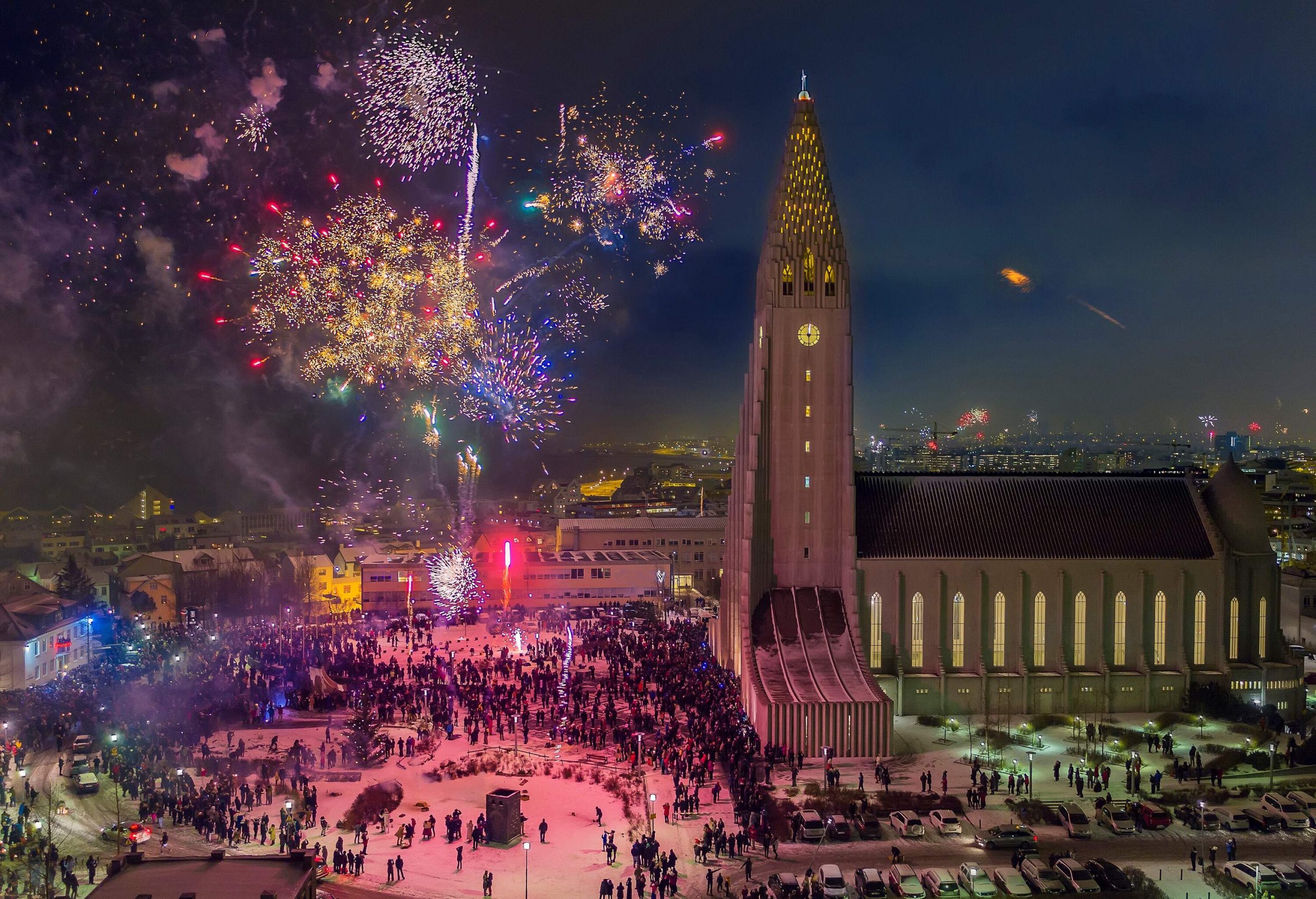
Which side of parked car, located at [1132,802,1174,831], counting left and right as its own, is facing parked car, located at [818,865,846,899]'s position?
left

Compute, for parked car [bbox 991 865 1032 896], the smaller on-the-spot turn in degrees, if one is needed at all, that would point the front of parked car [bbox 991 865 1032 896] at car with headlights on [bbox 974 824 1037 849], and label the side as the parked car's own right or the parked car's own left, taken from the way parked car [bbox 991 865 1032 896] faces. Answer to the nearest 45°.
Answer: approximately 135° to the parked car's own left

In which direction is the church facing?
to the viewer's left

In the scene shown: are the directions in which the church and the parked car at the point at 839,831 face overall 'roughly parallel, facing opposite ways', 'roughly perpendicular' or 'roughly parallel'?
roughly perpendicular

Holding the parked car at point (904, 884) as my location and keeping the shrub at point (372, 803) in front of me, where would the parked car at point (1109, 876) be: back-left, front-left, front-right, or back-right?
back-right

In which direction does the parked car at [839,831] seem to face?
away from the camera

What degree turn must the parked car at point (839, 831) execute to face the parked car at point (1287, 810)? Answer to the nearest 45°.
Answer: approximately 90° to its right

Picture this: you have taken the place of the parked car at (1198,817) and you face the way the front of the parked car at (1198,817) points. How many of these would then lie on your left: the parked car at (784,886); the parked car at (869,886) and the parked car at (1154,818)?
3
